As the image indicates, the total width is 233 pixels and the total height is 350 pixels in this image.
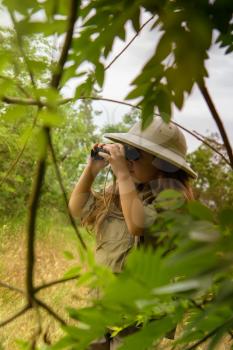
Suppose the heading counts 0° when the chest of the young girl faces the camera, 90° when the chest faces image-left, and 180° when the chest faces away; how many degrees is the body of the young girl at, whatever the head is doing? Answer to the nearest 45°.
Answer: approximately 45°
